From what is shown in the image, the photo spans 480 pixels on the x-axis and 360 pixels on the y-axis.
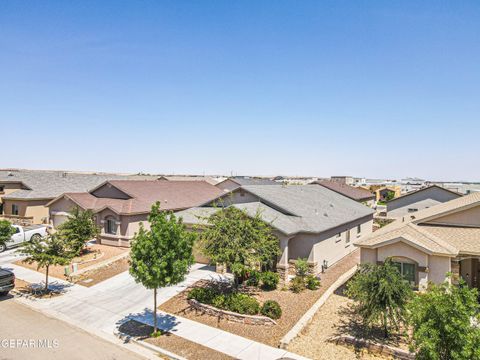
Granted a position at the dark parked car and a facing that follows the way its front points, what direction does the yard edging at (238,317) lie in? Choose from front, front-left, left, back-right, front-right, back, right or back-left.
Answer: back

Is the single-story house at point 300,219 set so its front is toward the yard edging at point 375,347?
no

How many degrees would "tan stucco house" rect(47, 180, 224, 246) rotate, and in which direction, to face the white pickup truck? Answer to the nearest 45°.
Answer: approximately 45° to its right

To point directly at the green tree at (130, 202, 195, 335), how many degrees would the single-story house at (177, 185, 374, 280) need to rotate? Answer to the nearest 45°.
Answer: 0° — it already faces it

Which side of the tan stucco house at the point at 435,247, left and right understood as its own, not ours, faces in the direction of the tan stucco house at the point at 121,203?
right

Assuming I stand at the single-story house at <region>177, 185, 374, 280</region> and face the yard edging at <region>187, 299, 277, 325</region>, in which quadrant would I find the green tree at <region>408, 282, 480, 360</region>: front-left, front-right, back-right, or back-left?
front-left

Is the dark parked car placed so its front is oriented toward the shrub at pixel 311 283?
no

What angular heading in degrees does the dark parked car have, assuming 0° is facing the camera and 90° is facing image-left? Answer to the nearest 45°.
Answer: approximately 135°

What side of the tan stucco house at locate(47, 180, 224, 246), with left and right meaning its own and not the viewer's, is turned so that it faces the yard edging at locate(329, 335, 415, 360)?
left

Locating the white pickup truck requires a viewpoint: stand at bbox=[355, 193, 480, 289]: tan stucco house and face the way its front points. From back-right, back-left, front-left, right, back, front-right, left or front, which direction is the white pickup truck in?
right

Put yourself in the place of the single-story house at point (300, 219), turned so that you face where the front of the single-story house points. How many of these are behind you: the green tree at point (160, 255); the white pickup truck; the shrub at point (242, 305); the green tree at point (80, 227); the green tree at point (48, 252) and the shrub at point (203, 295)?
0

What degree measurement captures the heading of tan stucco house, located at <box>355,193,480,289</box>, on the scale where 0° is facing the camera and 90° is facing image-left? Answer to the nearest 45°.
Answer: approximately 0°

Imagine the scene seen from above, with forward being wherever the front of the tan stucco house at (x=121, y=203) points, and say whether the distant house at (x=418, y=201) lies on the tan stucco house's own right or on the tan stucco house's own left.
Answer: on the tan stucco house's own left

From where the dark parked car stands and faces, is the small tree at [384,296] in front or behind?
behind

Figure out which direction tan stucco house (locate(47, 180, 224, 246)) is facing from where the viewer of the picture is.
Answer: facing the viewer and to the left of the viewer

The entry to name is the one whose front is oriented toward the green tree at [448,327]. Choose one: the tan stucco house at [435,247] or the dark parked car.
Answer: the tan stucco house

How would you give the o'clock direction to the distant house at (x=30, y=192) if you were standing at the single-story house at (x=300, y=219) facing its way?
The distant house is roughly at 2 o'clock from the single-story house.
